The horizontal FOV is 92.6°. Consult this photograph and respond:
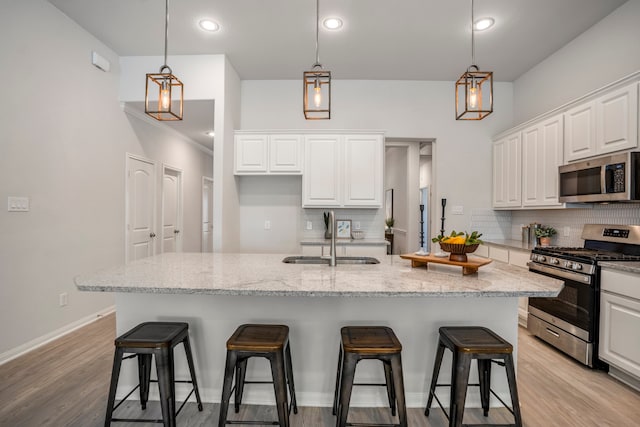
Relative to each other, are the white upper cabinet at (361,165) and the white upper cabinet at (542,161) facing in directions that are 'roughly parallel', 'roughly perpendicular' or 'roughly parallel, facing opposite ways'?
roughly perpendicular

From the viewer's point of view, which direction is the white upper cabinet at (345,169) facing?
toward the camera

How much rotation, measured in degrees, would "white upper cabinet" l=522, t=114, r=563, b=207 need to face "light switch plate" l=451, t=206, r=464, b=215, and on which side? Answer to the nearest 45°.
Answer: approximately 90° to its right

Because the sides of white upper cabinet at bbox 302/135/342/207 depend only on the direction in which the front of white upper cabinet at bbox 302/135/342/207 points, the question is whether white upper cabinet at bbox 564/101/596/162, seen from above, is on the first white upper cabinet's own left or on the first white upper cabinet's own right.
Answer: on the first white upper cabinet's own left

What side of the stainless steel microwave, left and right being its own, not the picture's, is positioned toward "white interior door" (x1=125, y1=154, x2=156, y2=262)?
front

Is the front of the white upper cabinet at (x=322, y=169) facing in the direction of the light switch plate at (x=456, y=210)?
no

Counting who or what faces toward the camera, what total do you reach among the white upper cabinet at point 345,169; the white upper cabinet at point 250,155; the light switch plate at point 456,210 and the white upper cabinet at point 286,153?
4

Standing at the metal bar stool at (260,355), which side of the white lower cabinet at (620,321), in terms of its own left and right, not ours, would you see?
front

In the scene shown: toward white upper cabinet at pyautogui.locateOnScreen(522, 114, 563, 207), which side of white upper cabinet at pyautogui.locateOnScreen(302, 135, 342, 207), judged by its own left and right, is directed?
left

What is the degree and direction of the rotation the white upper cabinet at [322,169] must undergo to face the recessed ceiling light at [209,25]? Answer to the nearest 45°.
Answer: approximately 45° to its right

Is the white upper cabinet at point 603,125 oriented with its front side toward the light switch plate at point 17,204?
yes

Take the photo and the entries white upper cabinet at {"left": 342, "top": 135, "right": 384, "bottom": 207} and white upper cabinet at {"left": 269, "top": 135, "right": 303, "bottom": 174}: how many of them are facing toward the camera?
2

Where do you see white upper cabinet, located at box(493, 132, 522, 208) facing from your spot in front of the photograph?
facing the viewer and to the left of the viewer

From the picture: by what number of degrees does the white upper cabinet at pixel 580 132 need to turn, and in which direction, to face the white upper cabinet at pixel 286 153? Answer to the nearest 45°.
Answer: approximately 45° to its right

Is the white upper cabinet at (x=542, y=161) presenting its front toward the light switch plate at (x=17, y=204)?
yes
